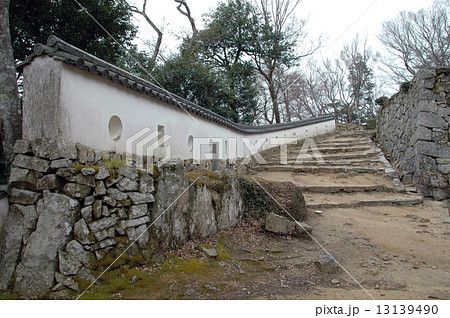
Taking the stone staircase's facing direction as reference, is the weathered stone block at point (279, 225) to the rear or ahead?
ahead

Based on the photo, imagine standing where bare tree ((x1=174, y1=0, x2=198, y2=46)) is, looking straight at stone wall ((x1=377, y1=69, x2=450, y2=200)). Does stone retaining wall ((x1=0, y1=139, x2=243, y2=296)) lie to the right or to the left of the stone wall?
right

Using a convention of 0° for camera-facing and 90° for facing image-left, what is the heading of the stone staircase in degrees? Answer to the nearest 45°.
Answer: approximately 0°

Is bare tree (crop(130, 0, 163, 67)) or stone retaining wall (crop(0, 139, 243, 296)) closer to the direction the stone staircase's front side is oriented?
the stone retaining wall

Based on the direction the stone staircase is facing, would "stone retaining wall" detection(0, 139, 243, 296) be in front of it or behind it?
in front

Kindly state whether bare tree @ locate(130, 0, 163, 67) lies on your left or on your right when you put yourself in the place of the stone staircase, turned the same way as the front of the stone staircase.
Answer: on your right
